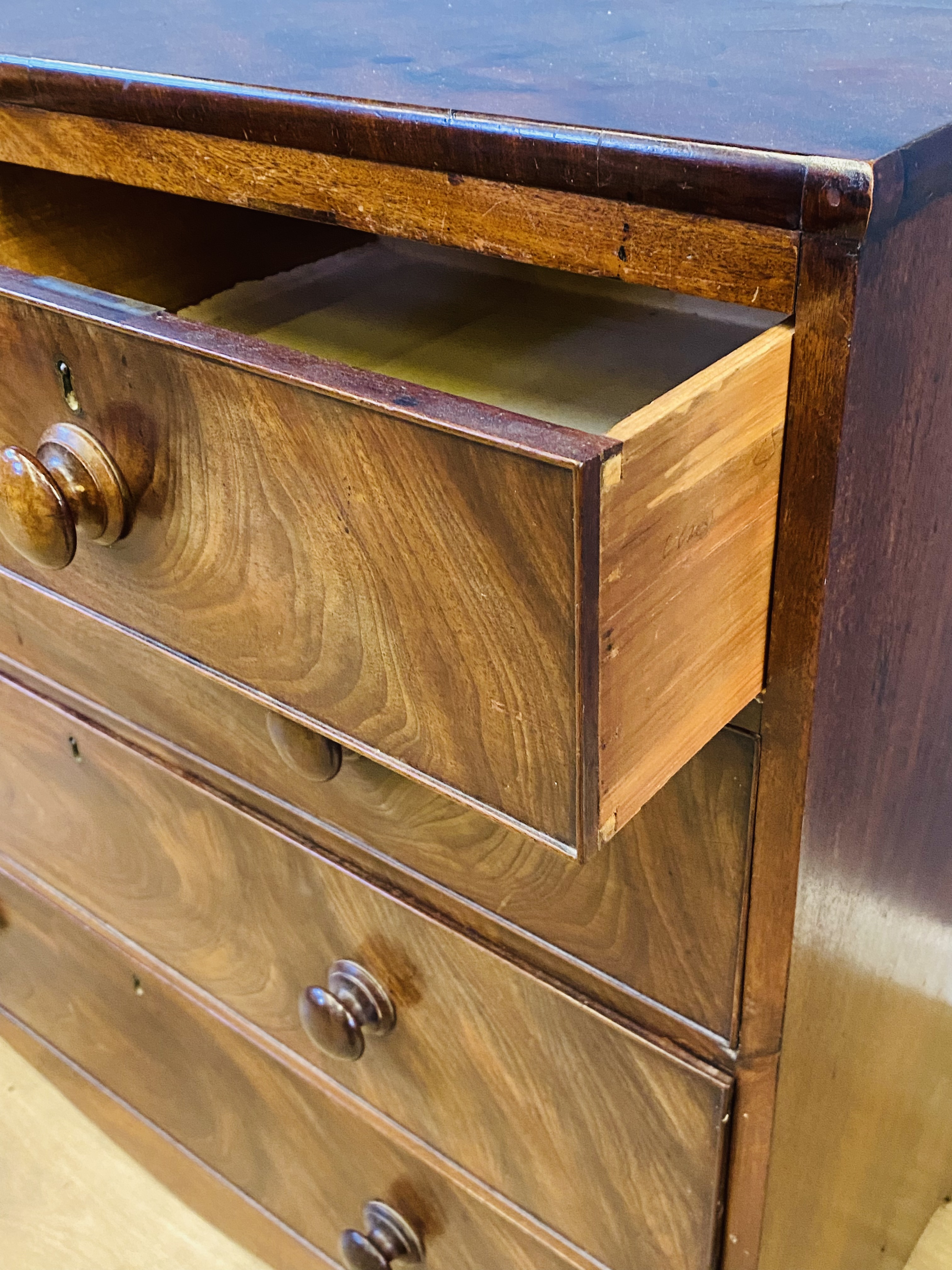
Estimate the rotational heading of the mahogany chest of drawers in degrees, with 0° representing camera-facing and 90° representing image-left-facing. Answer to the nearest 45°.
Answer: approximately 45°
